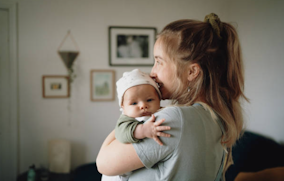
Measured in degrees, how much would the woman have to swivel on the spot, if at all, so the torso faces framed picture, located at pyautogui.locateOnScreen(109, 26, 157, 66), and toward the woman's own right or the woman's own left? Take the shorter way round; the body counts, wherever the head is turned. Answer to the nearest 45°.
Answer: approximately 45° to the woman's own right

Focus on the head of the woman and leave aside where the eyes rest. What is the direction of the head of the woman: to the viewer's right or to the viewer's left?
to the viewer's left

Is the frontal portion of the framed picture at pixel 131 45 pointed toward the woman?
yes

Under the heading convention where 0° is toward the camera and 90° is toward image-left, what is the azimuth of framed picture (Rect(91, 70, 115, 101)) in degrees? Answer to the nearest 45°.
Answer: approximately 0°

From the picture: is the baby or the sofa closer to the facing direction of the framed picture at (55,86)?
the baby

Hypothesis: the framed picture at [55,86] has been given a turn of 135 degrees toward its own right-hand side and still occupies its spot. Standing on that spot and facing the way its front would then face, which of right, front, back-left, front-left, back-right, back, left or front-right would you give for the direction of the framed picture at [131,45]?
back-right

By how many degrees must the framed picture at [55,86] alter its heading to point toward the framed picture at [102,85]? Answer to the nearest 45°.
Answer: approximately 90° to its left

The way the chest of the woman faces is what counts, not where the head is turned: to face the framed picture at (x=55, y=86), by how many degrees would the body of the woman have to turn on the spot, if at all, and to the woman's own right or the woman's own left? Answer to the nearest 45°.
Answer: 0° — they already face it
